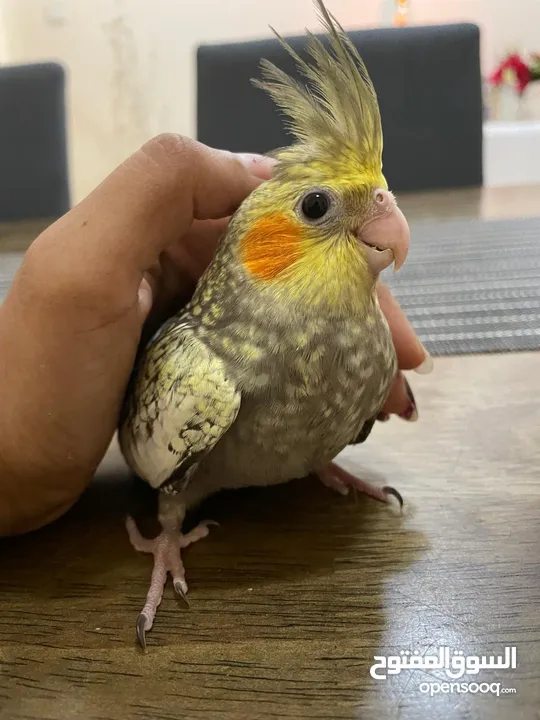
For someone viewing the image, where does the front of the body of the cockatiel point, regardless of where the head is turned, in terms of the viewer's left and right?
facing the viewer and to the right of the viewer

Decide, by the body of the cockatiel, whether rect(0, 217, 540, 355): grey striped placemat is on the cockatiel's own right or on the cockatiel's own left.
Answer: on the cockatiel's own left
